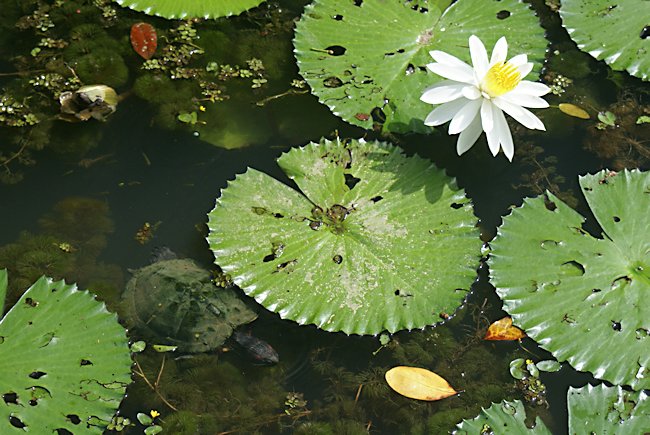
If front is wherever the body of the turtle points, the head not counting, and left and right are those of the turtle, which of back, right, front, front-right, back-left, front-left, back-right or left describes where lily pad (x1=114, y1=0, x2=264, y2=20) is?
back-left

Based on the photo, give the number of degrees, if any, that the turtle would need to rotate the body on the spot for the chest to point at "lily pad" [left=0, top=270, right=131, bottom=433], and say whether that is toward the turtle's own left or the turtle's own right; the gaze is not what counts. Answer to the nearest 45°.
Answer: approximately 90° to the turtle's own right

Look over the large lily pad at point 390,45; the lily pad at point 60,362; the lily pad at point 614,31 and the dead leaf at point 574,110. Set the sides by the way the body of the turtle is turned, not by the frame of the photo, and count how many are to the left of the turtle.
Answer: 3

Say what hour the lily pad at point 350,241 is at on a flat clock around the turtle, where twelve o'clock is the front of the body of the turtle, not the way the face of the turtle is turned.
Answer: The lily pad is roughly at 10 o'clock from the turtle.

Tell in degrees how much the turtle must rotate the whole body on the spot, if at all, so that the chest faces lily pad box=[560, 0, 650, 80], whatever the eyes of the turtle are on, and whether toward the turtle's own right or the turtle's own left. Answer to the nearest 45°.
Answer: approximately 90° to the turtle's own left

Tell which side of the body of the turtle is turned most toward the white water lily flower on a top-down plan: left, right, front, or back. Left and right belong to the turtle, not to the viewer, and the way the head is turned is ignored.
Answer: left

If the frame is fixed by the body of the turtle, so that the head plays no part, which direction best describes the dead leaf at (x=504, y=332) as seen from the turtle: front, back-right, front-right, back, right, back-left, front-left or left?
front-left

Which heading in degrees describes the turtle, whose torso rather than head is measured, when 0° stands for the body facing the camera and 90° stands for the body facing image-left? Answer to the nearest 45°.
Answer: approximately 315°

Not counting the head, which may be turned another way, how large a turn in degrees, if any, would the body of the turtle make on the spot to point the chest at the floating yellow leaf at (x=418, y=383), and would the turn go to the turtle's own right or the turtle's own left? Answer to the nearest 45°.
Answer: approximately 45° to the turtle's own left

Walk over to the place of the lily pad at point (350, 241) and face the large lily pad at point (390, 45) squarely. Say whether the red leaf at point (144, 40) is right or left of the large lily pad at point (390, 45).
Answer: left

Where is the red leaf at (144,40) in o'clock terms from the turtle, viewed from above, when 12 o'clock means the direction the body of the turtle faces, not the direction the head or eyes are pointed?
The red leaf is roughly at 7 o'clock from the turtle.

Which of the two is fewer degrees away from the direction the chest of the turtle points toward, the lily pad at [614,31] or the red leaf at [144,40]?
the lily pad

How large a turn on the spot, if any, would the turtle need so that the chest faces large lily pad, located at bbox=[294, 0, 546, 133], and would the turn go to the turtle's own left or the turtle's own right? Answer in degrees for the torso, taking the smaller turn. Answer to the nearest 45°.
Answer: approximately 90° to the turtle's own left

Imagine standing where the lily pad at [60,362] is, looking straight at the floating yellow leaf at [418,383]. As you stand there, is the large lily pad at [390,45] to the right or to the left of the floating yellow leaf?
left

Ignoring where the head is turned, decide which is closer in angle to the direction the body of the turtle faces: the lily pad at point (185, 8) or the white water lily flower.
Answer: the white water lily flower
